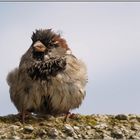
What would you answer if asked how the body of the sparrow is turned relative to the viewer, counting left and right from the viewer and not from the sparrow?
facing the viewer
